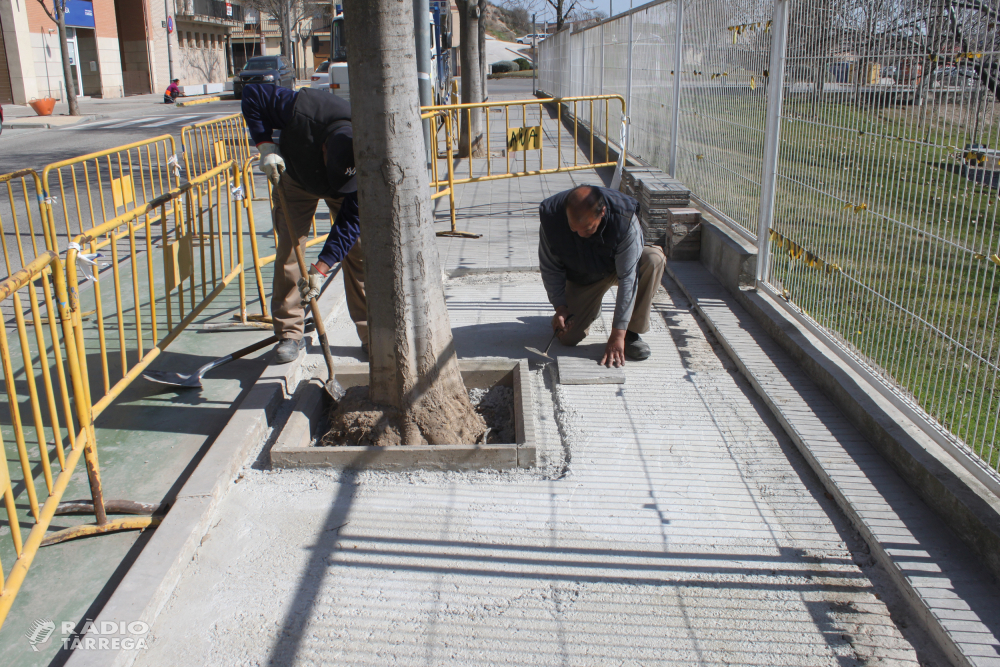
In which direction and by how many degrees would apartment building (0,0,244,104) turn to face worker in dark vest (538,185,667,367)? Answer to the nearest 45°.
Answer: approximately 45° to its right

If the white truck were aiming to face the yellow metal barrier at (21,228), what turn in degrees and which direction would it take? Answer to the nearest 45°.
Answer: approximately 45° to its left

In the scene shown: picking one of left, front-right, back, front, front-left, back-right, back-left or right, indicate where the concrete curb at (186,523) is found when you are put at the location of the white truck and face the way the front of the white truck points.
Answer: front-left

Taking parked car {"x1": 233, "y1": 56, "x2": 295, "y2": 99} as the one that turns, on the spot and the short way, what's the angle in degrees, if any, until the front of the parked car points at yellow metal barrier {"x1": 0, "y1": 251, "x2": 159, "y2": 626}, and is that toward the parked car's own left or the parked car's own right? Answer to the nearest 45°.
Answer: approximately 45° to the parked car's own left

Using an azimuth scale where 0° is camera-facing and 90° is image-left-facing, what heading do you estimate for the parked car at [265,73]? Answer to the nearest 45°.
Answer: approximately 45°

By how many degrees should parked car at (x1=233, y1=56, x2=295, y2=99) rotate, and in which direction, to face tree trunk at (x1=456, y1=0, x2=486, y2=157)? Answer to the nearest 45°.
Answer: approximately 45° to its left

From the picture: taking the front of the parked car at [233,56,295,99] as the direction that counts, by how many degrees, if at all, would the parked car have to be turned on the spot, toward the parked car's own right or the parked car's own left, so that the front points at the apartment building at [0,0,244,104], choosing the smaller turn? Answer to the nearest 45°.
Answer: approximately 90° to the parked car's own right

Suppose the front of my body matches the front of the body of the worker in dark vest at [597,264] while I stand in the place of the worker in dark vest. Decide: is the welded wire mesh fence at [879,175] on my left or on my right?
on my left

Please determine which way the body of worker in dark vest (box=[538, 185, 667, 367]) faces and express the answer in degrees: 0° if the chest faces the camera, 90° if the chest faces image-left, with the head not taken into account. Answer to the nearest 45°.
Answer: approximately 0°

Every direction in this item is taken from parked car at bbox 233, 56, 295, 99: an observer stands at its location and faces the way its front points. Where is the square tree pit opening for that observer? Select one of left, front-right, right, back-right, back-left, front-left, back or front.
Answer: front-left

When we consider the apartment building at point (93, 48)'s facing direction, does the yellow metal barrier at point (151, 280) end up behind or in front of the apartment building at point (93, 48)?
in front

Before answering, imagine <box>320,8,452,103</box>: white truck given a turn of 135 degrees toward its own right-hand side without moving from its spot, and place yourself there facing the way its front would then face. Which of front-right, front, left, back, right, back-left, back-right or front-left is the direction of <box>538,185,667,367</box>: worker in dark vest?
back

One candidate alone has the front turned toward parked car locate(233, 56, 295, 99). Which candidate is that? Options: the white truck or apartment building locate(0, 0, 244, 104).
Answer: the apartment building

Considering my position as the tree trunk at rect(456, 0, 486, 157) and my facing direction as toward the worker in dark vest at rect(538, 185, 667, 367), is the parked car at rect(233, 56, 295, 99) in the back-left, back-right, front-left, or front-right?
back-right

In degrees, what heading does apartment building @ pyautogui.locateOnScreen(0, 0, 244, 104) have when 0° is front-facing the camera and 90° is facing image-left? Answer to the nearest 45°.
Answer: approximately 315°

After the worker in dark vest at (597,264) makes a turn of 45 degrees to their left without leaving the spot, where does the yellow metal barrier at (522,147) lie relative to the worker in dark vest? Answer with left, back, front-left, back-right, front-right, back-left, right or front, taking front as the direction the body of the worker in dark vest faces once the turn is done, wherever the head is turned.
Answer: back-left

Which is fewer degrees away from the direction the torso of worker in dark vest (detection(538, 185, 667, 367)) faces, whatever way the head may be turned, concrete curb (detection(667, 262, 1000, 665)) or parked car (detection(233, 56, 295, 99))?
the concrete curb
